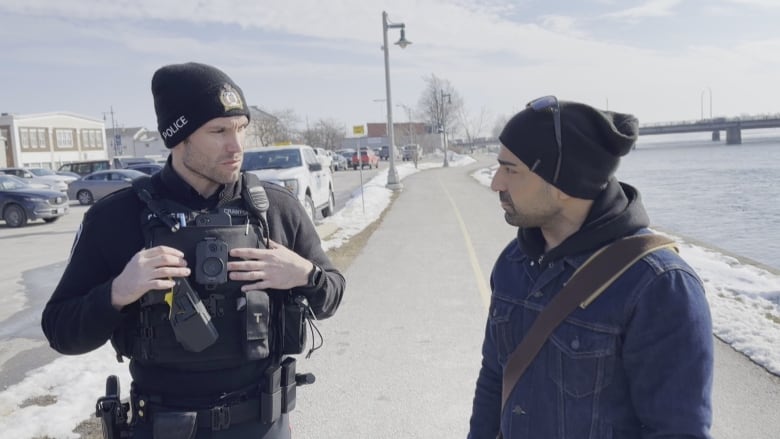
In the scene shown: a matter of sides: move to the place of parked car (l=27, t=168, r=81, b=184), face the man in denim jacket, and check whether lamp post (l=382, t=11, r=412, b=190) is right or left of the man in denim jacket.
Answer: left

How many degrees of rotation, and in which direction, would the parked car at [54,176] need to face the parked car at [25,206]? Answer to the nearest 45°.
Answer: approximately 90° to its right

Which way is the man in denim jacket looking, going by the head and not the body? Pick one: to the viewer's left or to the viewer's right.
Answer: to the viewer's left

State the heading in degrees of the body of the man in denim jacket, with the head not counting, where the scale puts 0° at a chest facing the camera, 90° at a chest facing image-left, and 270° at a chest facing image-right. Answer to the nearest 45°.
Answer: approximately 45°

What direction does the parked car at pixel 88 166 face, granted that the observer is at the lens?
facing to the left of the viewer

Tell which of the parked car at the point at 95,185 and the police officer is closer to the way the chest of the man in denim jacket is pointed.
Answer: the police officer
